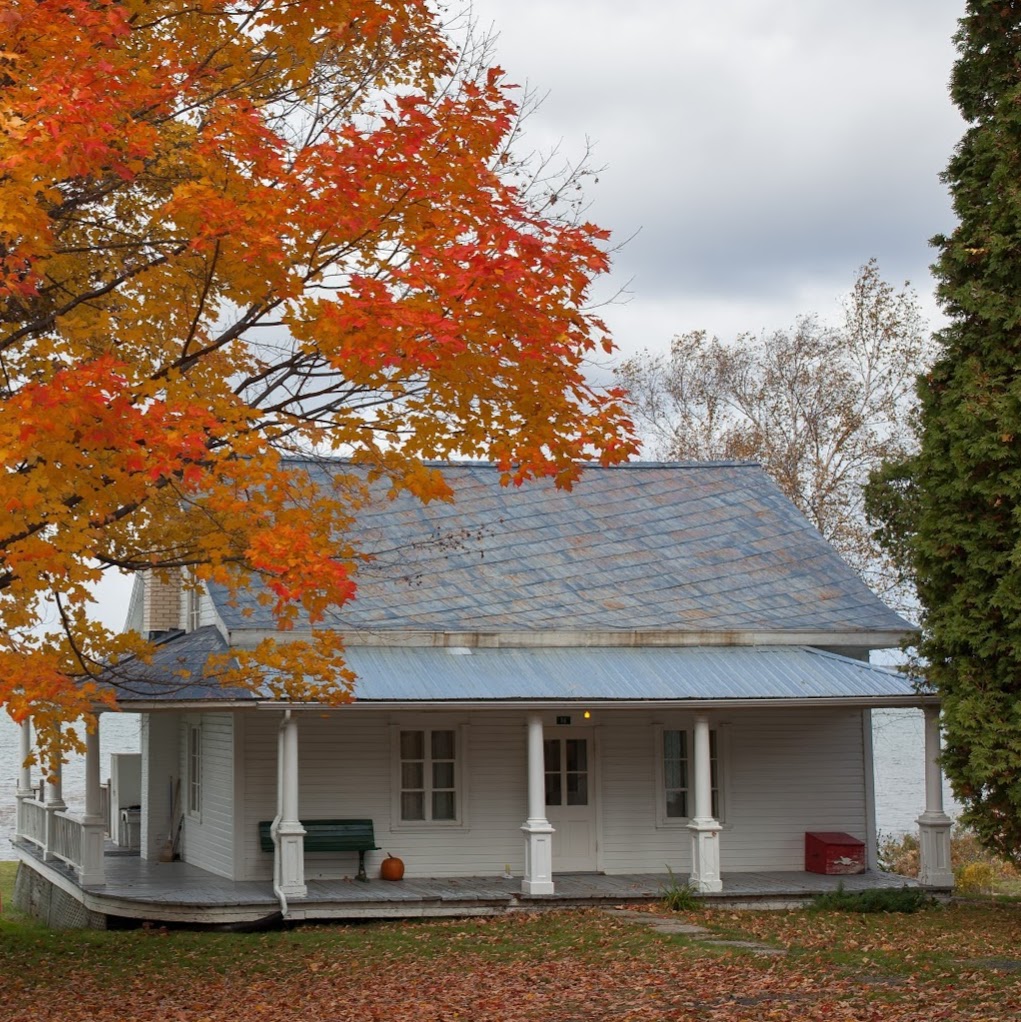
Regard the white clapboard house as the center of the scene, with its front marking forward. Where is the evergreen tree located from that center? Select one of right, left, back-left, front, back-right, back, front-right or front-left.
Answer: front-left

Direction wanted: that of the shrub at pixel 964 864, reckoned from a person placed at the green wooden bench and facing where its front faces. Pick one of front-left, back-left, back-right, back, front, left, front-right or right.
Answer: back-left

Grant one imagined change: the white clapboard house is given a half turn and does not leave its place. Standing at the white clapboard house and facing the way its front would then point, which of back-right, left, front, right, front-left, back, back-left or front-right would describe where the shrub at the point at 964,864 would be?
front-right

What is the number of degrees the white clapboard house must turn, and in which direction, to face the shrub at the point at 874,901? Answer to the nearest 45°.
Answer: approximately 45° to its left

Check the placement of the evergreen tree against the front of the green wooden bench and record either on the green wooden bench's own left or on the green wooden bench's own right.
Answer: on the green wooden bench's own left

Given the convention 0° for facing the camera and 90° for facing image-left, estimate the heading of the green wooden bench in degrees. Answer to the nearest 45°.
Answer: approximately 0°

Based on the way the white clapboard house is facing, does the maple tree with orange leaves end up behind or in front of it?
in front

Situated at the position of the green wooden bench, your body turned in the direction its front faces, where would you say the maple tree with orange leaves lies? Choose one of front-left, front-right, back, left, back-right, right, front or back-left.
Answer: front

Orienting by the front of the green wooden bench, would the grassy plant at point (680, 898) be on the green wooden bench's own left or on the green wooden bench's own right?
on the green wooden bench's own left

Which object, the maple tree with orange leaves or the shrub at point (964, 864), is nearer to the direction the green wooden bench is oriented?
the maple tree with orange leaves

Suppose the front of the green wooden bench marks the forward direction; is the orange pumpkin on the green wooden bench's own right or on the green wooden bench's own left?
on the green wooden bench's own left

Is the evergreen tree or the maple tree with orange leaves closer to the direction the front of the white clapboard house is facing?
the maple tree with orange leaves
